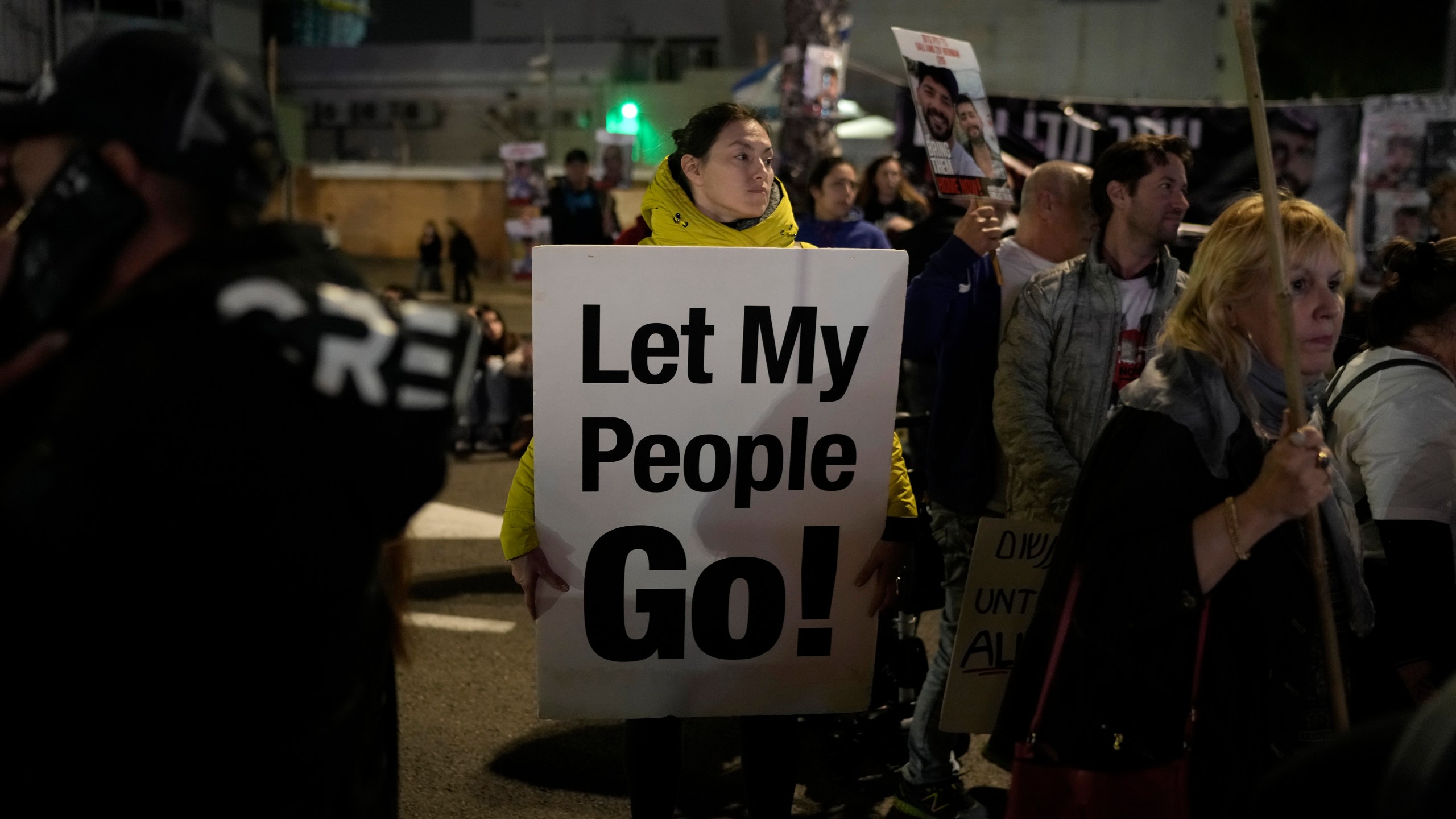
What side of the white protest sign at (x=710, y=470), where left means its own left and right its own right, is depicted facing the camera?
front

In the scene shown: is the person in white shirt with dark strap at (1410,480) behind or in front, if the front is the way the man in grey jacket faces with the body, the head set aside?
in front

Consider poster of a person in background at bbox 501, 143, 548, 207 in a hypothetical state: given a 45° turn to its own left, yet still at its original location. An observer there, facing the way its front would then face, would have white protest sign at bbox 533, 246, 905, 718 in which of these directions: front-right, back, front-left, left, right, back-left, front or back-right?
front-right

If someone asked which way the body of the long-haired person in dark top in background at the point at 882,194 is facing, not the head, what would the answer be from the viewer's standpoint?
toward the camera

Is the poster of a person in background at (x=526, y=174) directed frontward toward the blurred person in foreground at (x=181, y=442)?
yes

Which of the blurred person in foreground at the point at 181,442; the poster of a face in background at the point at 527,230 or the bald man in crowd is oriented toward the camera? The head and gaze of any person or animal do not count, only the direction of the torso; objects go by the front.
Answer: the poster of a face in background

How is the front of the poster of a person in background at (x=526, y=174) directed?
toward the camera

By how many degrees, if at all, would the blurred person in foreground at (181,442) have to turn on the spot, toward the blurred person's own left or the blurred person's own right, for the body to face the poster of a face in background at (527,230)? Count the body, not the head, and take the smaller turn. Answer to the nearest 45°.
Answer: approximately 45° to the blurred person's own right

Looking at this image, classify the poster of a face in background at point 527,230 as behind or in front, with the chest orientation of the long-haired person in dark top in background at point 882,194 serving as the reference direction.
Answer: behind

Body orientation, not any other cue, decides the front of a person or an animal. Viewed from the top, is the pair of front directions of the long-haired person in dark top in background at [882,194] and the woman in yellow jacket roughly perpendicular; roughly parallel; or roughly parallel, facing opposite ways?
roughly parallel

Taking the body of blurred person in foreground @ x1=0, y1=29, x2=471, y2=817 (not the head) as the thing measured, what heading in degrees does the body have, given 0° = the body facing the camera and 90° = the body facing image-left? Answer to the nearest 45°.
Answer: approximately 135°

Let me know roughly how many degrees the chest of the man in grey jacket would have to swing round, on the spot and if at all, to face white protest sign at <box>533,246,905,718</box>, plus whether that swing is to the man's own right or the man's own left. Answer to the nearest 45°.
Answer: approximately 90° to the man's own right

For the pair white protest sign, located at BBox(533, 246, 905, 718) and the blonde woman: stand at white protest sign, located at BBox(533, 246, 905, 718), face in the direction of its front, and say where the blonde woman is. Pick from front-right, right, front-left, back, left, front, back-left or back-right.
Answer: front-left

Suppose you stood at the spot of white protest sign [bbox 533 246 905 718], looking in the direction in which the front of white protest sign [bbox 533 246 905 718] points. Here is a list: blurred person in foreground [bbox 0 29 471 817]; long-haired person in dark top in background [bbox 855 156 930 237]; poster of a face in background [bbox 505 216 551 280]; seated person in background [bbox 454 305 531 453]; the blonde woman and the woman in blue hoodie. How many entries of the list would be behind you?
4
